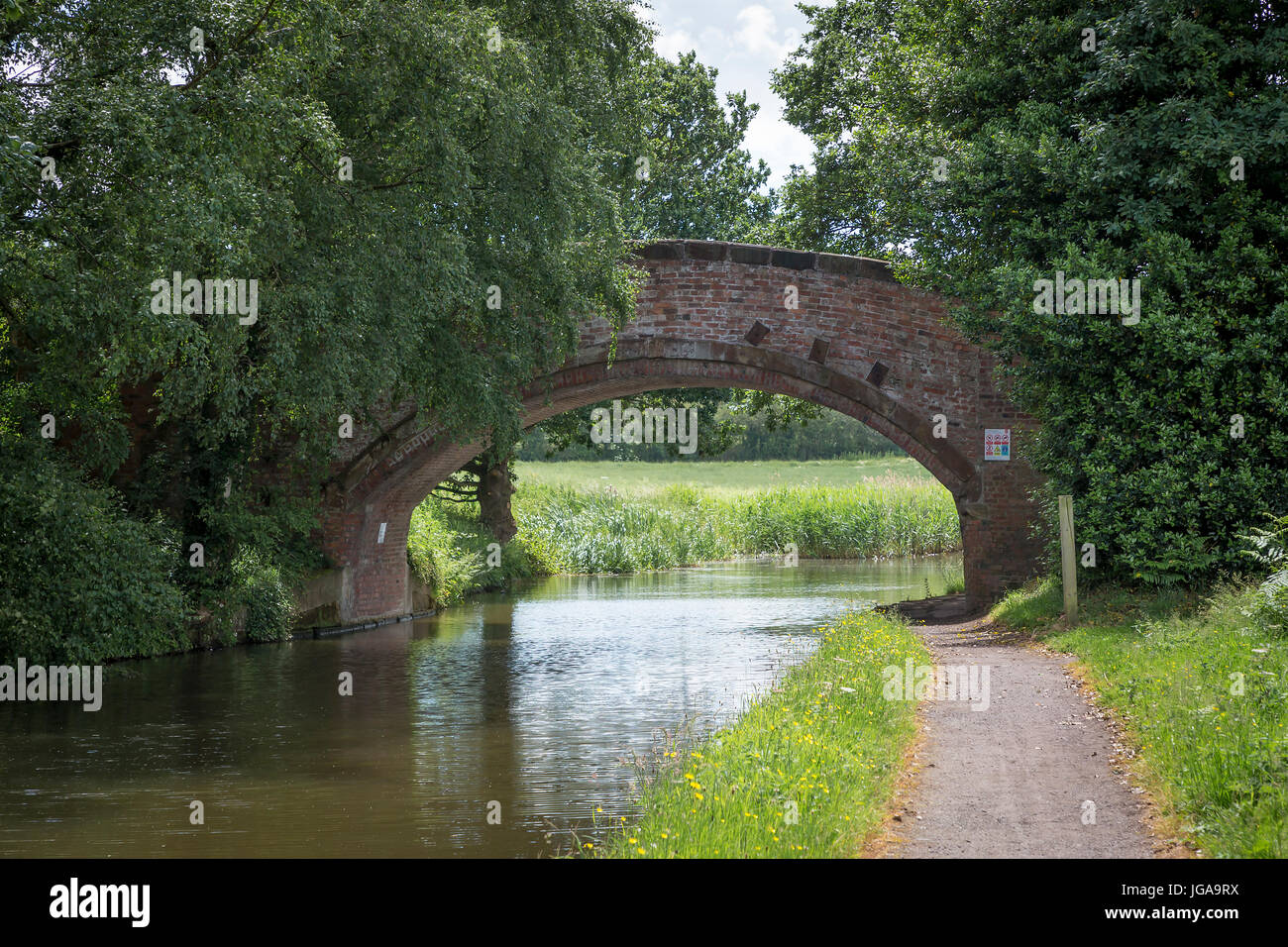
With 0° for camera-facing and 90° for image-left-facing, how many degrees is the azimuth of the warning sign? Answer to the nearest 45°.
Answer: approximately 0°

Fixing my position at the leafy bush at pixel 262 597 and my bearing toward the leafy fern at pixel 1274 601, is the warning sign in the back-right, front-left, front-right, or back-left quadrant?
front-left

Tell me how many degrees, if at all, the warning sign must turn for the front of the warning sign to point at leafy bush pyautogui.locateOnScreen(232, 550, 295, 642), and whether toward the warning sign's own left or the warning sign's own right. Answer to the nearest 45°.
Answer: approximately 90° to the warning sign's own right

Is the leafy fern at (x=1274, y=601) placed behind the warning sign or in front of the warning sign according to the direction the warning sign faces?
in front

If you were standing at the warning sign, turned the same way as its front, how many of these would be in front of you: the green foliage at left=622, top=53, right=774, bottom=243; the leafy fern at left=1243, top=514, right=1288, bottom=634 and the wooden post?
2

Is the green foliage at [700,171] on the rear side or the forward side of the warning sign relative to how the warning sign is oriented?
on the rear side

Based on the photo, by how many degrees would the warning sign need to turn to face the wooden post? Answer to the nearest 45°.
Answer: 0° — it already faces it

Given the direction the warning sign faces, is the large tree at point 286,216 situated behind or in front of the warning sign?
in front

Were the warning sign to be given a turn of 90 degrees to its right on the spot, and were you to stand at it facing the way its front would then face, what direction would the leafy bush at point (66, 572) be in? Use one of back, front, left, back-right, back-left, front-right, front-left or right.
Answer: front-left
